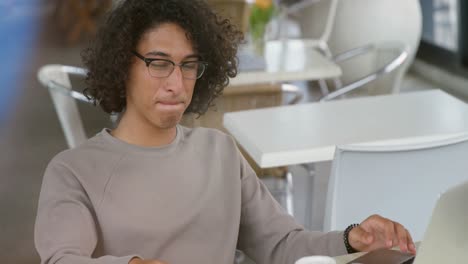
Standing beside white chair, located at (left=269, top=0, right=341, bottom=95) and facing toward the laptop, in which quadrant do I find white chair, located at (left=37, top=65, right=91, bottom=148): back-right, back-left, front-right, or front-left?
front-right

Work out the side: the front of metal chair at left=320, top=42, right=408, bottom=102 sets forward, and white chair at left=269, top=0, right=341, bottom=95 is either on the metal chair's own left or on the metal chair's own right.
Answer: on the metal chair's own right

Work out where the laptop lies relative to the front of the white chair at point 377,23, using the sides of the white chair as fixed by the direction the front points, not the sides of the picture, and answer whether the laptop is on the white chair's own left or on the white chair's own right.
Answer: on the white chair's own left

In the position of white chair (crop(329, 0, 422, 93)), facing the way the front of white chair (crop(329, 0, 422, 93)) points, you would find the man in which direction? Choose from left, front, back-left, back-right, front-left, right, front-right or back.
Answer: front-left

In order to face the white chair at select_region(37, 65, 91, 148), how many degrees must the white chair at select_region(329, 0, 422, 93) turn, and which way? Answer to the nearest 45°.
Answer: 0° — it already faces it

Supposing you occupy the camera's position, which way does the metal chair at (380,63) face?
facing the viewer and to the left of the viewer
